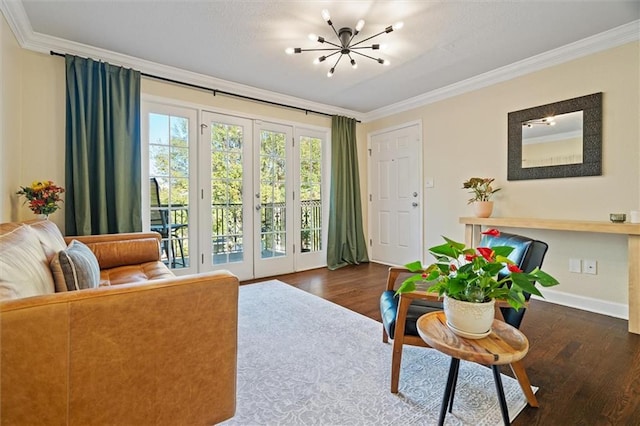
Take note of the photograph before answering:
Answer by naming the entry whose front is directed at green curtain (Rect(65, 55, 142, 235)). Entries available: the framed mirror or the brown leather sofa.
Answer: the framed mirror

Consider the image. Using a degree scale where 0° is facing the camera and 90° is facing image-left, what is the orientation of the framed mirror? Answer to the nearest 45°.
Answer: approximately 45°

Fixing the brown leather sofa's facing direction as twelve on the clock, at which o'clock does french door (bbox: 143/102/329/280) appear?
The french door is roughly at 10 o'clock from the brown leather sofa.

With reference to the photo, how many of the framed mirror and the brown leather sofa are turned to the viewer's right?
1

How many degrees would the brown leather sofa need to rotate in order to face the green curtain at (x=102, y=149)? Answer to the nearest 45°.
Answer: approximately 90° to its left

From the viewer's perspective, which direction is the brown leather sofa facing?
to the viewer's right

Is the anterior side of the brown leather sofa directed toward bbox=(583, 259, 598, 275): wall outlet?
yes

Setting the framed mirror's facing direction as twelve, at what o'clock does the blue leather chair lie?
The blue leather chair is roughly at 11 o'clock from the framed mirror.
